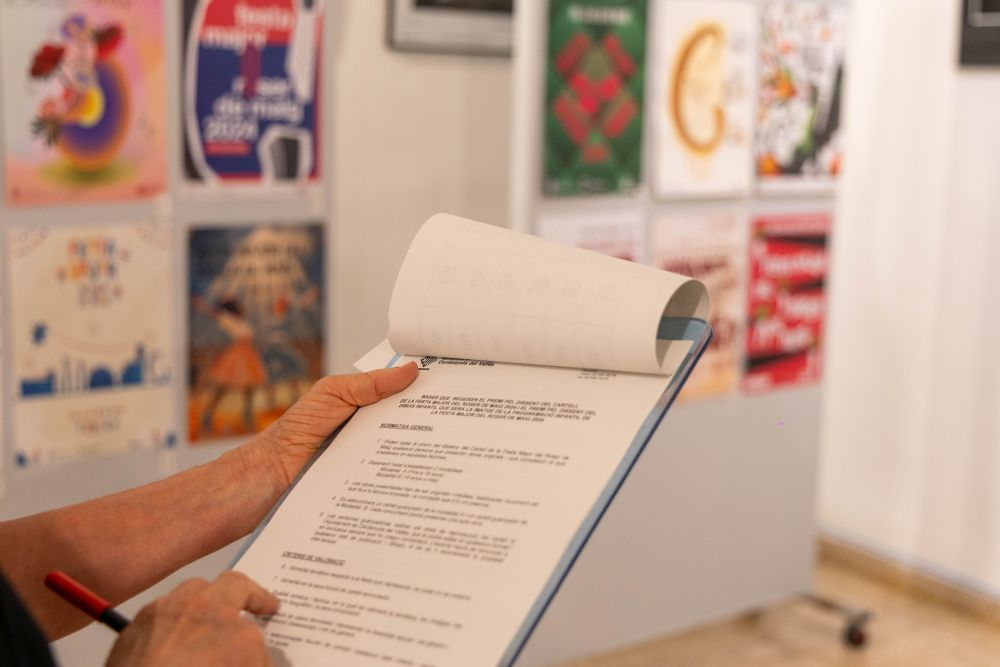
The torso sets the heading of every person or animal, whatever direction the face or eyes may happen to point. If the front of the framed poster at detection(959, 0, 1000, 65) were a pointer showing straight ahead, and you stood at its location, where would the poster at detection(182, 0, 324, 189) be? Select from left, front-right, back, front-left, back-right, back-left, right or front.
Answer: front-right

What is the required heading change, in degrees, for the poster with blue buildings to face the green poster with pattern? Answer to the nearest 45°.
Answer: approximately 90° to its left

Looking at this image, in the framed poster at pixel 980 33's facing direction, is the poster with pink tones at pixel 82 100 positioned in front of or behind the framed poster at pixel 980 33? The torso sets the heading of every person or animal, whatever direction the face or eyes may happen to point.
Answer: in front

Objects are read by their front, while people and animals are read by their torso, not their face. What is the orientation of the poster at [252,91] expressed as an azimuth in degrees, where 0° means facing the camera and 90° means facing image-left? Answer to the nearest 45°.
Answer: approximately 0°

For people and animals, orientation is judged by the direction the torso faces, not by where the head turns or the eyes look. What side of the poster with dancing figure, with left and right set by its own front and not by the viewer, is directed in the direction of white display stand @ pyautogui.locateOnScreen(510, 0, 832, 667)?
left

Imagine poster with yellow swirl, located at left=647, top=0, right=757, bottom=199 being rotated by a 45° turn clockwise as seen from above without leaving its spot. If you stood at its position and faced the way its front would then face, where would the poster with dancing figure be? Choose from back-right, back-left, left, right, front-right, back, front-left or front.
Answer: front-right
